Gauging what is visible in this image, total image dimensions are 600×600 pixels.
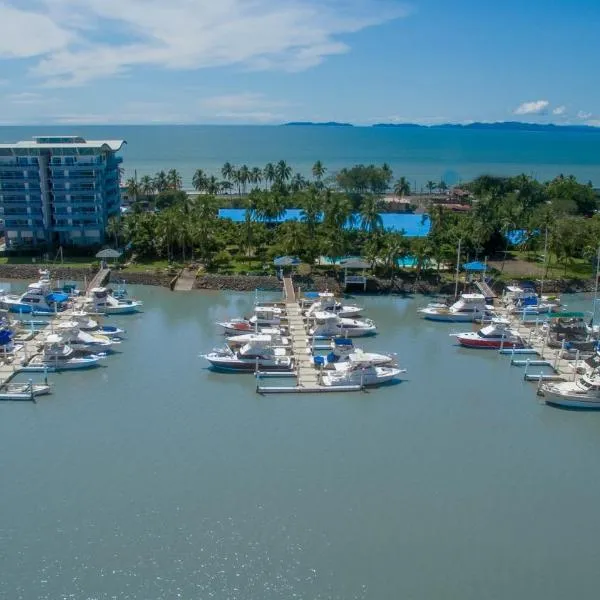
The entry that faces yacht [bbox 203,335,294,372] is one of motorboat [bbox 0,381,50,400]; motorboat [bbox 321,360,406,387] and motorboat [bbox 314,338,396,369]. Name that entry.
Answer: motorboat [bbox 0,381,50,400]

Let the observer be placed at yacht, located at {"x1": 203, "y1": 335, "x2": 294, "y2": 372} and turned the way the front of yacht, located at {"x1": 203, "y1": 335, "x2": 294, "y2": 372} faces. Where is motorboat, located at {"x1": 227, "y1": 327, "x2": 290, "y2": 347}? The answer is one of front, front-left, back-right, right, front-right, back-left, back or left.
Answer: right

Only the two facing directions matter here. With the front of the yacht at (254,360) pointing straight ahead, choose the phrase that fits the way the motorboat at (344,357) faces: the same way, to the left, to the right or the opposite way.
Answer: the opposite way

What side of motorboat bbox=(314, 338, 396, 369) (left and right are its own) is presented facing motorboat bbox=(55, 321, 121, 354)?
back

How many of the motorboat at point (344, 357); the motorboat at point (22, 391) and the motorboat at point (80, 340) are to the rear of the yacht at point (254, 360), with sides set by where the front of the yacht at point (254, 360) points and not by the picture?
1

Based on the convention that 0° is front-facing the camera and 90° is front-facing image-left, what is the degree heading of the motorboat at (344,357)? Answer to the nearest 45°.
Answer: approximately 270°

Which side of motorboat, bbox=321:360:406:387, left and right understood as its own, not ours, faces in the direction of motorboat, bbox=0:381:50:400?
back

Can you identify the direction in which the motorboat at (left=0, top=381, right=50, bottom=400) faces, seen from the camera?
facing to the right of the viewer

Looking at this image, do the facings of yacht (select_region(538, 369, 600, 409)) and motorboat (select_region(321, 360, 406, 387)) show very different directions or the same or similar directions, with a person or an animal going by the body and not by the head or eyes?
very different directions

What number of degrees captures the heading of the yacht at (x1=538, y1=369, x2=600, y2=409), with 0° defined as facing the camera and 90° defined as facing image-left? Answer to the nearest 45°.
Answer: approximately 90°

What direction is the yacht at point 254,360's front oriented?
to the viewer's left

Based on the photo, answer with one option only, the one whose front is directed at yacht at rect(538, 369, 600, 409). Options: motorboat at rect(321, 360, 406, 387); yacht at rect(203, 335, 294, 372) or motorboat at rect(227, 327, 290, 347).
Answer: motorboat at rect(321, 360, 406, 387)

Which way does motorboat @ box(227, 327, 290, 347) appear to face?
to the viewer's left

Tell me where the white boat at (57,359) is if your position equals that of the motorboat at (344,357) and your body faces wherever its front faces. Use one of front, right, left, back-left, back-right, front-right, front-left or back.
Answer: back

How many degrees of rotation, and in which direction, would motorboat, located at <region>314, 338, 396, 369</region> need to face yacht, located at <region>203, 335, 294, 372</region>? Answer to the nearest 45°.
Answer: approximately 180°

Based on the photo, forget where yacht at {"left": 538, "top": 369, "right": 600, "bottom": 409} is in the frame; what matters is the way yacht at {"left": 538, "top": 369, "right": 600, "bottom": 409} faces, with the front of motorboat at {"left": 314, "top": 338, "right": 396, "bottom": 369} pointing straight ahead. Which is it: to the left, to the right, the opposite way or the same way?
the opposite way

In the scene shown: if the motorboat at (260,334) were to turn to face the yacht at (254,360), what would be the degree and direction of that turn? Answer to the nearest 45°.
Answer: approximately 90° to its left
